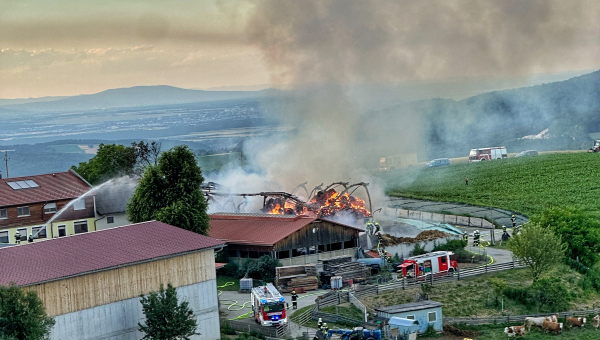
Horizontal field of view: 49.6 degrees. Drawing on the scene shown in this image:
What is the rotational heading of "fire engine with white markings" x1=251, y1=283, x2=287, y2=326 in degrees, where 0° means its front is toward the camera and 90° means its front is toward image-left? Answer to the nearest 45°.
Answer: approximately 0°

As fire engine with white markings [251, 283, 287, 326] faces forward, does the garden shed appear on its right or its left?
on its left

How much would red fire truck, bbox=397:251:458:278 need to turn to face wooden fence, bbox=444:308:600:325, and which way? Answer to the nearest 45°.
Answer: approximately 90° to its right

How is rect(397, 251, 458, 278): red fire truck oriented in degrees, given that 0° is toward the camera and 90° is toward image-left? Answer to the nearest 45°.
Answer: approximately 225°

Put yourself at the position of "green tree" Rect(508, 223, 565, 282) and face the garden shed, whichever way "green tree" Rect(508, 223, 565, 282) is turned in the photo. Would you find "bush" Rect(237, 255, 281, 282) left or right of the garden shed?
right

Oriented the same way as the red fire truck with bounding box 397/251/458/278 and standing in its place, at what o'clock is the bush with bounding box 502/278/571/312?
The bush is roughly at 2 o'clock from the red fire truck.

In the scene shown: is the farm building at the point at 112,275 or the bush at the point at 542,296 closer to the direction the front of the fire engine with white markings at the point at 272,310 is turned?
the farm building

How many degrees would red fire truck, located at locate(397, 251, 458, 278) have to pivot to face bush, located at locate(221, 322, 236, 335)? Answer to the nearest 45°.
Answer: approximately 180°

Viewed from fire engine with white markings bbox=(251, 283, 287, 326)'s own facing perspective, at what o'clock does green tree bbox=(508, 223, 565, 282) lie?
The green tree is roughly at 8 o'clock from the fire engine with white markings.

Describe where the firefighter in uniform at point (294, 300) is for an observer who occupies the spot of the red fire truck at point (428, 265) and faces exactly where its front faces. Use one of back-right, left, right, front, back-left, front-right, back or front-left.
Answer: back

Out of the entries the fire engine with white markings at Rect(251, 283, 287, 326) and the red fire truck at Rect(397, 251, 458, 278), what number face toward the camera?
1

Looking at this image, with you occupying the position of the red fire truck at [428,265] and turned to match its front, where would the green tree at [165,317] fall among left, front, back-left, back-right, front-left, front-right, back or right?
back

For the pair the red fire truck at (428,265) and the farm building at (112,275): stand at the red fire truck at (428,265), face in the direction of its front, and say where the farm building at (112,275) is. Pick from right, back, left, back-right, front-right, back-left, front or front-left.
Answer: back

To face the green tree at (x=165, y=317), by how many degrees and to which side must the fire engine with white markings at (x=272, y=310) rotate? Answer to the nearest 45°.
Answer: approximately 45° to its right

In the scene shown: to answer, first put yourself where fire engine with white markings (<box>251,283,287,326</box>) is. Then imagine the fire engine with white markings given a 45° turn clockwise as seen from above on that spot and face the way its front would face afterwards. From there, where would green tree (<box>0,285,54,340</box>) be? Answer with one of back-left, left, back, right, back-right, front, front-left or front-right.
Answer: front
